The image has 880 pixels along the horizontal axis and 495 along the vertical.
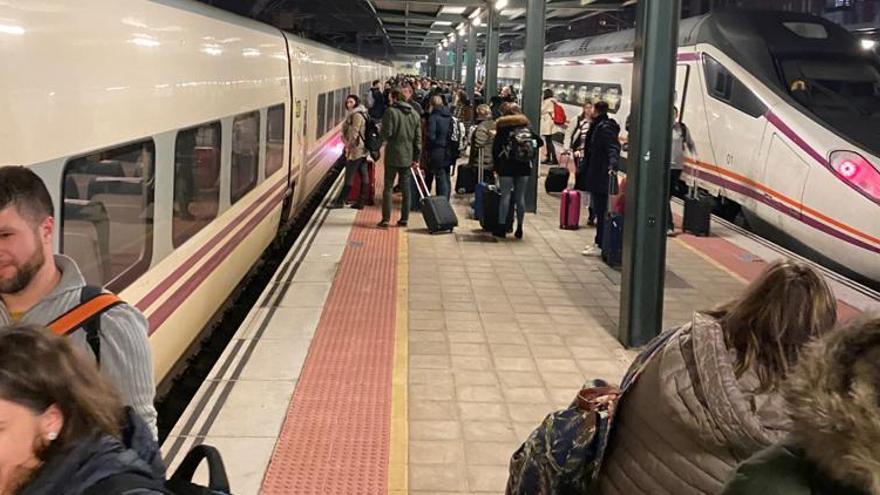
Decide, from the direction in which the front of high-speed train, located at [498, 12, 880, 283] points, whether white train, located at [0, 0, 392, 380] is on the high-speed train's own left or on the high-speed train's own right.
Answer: on the high-speed train's own right

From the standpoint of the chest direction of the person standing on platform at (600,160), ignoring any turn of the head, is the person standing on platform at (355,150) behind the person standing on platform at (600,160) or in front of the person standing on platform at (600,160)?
in front

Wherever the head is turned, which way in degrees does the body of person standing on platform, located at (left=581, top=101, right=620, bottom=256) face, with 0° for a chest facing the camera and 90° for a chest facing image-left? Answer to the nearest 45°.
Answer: approximately 90°

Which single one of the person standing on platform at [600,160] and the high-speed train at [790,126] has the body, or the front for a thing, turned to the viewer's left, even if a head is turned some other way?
the person standing on platform

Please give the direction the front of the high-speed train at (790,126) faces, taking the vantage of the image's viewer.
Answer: facing the viewer and to the right of the viewer

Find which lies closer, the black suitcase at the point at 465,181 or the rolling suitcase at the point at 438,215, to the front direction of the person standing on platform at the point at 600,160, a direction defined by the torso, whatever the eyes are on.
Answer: the rolling suitcase
